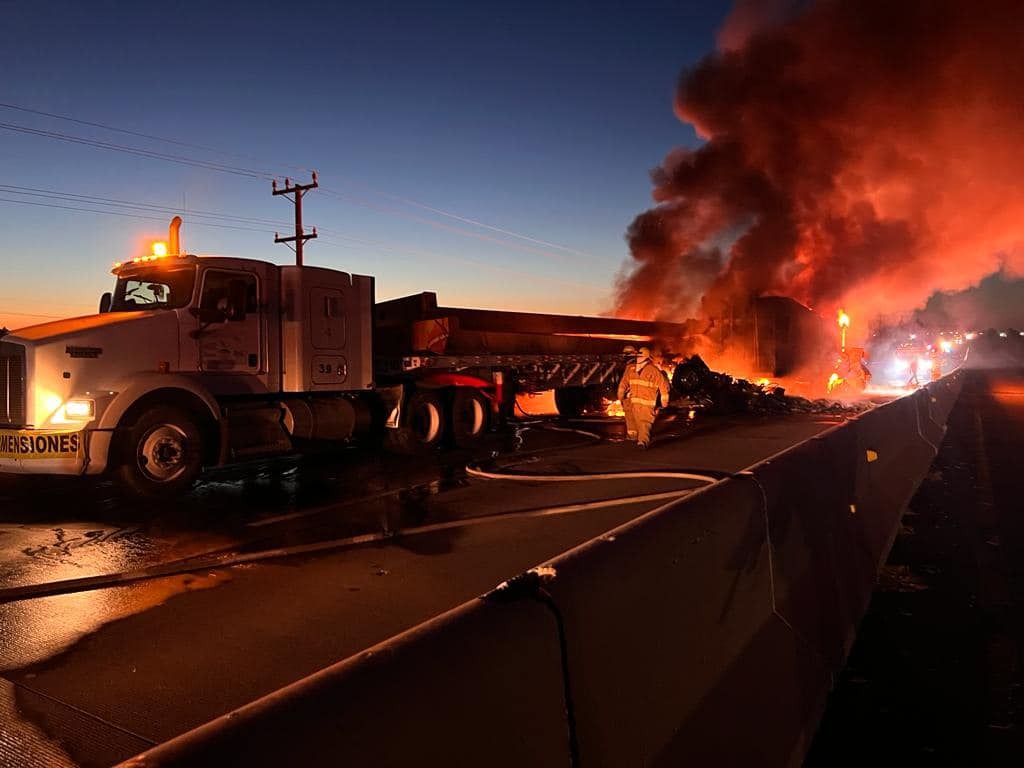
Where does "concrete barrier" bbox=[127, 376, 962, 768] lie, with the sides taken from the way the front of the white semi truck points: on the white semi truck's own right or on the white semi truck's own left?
on the white semi truck's own left

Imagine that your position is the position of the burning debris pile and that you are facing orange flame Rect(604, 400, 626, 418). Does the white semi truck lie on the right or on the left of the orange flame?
left

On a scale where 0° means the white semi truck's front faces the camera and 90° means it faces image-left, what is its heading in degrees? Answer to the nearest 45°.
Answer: approximately 45°

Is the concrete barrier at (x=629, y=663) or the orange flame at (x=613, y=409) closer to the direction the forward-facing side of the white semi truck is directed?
the concrete barrier

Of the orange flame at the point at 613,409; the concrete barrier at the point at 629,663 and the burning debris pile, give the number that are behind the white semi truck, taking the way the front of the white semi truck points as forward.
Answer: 2

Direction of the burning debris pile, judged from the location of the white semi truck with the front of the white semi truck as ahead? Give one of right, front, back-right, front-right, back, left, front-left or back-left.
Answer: back

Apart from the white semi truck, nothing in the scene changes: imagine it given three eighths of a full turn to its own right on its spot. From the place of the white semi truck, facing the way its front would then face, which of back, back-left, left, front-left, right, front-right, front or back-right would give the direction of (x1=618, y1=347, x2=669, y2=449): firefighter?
right

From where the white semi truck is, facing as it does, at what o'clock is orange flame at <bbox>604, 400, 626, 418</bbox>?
The orange flame is roughly at 6 o'clock from the white semi truck.
